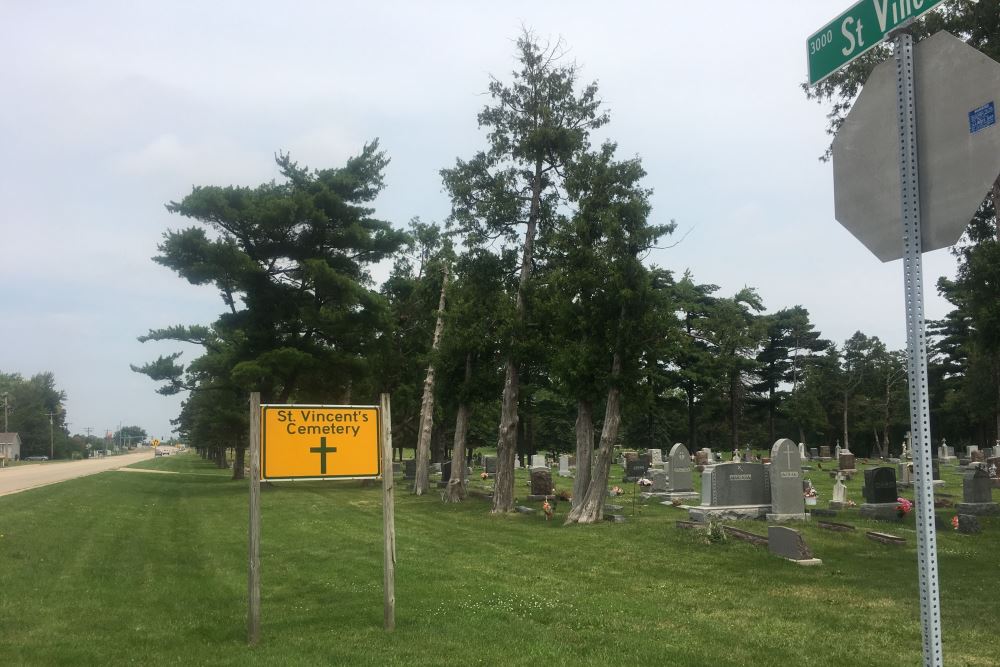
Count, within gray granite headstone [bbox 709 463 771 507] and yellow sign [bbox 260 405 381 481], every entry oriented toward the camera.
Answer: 2

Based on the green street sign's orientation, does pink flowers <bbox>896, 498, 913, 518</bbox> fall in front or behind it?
behind

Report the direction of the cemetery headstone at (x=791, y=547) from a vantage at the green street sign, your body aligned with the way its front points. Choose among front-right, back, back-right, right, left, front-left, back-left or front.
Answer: back-right

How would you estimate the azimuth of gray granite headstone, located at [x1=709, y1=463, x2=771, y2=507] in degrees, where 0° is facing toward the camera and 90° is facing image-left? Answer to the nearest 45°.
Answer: approximately 0°

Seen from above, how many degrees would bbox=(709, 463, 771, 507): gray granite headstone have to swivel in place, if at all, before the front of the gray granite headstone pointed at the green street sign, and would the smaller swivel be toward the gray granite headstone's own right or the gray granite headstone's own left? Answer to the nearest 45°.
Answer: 0° — it already faces it

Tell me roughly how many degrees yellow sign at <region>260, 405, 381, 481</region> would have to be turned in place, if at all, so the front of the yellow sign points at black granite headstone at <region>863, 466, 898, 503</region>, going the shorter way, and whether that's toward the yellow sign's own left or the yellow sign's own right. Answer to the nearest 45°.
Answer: approximately 135° to the yellow sign's own left

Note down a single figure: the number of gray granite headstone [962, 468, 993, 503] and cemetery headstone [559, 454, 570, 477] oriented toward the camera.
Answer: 2

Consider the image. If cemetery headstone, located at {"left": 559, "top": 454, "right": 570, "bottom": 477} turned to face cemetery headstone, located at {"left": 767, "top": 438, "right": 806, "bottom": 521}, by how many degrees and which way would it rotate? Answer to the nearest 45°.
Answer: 0° — it already faces it
